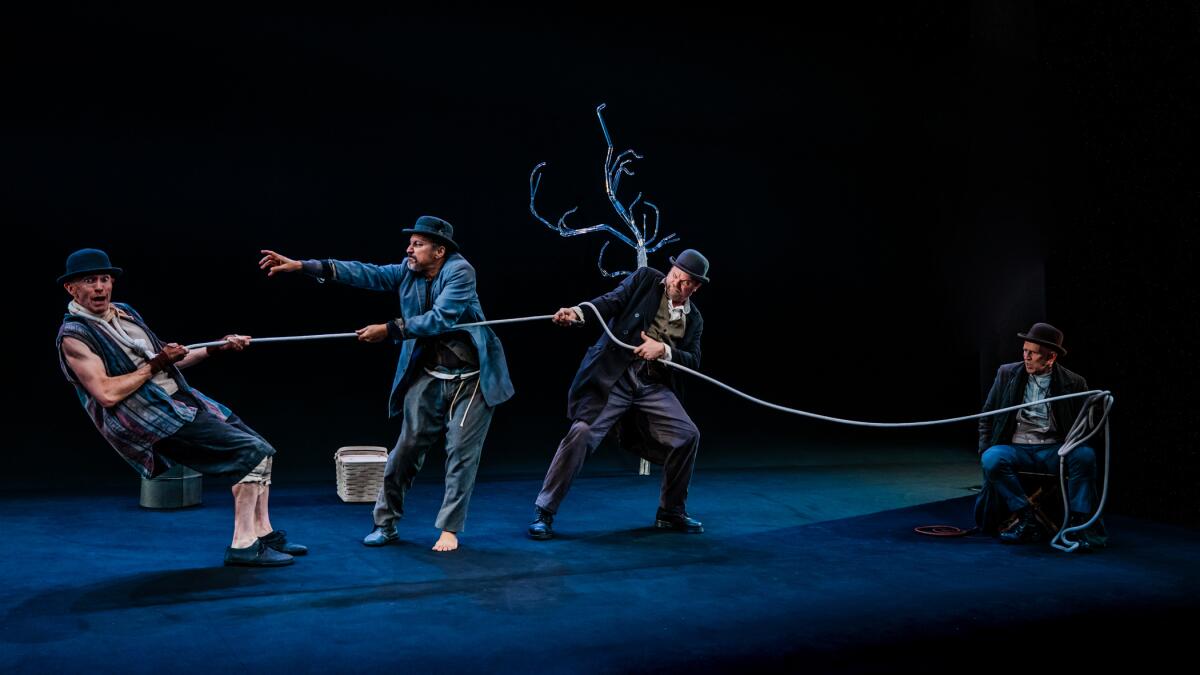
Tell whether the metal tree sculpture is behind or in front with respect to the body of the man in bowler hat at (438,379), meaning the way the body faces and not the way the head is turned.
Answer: behind

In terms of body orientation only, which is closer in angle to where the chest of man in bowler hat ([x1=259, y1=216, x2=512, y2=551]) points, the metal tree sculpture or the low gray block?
the low gray block

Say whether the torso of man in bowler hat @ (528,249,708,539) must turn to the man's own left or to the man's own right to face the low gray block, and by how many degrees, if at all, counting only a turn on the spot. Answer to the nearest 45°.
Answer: approximately 90° to the man's own right

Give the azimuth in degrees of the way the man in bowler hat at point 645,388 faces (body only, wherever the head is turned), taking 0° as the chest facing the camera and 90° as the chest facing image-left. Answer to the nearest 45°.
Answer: approximately 0°

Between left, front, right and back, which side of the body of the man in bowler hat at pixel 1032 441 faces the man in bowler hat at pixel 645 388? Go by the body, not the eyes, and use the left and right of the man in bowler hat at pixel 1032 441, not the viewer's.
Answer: right

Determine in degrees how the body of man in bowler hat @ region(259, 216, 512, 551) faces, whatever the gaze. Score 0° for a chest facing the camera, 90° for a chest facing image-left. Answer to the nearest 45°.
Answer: approximately 45°

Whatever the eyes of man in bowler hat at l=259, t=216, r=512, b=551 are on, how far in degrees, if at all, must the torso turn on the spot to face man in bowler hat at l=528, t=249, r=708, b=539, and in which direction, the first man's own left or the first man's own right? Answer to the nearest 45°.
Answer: approximately 135° to the first man's own left

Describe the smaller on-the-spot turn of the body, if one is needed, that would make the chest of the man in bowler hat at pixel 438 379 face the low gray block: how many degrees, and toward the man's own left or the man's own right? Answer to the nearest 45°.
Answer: approximately 90° to the man's own right

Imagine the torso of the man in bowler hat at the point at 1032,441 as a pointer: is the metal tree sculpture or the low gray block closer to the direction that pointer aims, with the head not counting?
the low gray block
